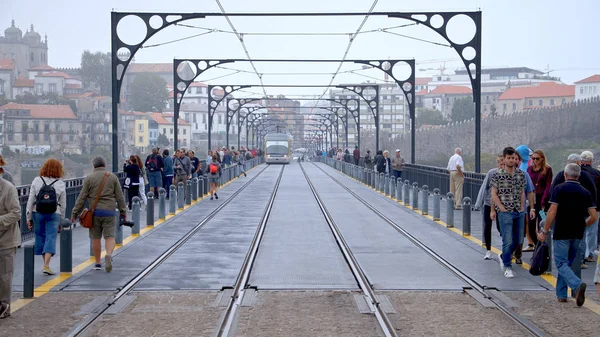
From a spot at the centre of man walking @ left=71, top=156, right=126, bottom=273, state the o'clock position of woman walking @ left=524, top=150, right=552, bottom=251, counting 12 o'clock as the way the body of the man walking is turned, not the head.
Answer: The woman walking is roughly at 3 o'clock from the man walking.

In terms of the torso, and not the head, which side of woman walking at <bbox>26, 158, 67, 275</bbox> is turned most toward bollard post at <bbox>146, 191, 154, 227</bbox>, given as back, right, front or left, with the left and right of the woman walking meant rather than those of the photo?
front

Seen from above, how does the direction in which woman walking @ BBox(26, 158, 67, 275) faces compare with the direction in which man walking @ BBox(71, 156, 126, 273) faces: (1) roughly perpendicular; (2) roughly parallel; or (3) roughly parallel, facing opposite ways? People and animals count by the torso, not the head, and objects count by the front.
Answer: roughly parallel

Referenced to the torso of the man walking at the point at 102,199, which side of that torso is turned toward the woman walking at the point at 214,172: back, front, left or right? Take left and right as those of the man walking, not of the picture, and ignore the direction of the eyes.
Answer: front

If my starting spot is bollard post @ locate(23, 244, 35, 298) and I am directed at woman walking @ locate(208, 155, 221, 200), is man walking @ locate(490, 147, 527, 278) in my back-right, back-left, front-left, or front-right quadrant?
front-right

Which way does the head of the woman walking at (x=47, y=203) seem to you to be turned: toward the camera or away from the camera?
away from the camera

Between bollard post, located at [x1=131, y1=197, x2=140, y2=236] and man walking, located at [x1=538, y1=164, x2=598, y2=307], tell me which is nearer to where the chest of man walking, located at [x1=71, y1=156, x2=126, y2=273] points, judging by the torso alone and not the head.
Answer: the bollard post

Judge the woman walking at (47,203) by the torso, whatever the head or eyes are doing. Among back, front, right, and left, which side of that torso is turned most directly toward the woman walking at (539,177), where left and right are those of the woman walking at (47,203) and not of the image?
right

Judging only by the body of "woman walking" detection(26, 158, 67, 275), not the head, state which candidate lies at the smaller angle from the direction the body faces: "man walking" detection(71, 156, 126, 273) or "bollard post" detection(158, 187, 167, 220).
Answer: the bollard post

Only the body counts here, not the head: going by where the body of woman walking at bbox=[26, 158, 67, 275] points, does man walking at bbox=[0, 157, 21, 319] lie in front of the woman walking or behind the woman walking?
behind

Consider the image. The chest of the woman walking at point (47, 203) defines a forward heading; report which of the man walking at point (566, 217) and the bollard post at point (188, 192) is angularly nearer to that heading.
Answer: the bollard post

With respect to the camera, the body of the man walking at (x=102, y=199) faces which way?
away from the camera

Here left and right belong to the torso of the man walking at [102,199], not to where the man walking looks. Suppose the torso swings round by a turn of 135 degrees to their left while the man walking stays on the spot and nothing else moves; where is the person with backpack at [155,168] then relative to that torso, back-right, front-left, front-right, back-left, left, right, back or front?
back-right

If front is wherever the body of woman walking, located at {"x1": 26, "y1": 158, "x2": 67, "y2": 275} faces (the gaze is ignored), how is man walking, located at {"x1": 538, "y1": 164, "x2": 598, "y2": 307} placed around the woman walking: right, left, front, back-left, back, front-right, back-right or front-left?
back-right

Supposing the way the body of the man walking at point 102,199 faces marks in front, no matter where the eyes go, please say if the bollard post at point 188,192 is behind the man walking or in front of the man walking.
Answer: in front

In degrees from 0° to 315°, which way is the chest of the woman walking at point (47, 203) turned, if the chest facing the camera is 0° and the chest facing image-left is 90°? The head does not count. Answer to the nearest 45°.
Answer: approximately 180°

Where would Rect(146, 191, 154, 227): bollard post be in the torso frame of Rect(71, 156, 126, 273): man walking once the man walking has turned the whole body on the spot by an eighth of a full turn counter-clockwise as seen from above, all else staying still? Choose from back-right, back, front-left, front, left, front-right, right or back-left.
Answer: front-right

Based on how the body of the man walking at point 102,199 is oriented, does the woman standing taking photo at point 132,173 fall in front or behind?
in front

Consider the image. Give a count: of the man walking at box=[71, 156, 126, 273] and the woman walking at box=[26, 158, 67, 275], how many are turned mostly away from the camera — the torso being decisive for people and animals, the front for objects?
2
